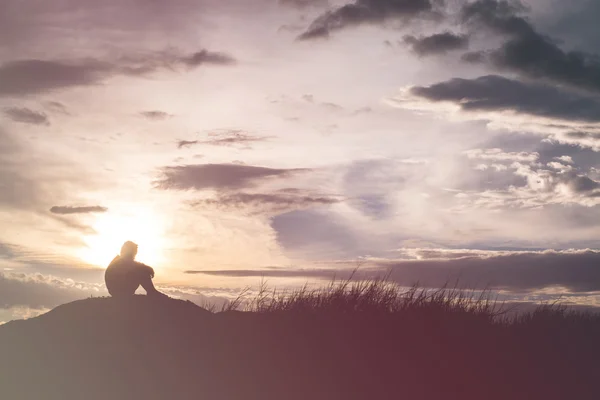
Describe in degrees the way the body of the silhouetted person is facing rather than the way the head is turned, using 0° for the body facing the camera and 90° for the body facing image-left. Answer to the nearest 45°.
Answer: approximately 270°
